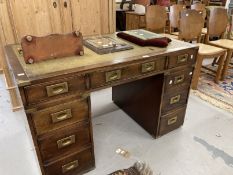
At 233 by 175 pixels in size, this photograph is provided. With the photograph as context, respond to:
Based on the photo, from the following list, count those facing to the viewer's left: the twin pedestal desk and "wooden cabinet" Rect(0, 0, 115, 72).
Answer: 0

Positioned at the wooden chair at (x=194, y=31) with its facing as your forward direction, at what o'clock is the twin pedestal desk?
The twin pedestal desk is roughly at 2 o'clock from the wooden chair.

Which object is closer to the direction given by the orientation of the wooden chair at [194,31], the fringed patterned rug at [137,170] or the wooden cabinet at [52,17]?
the fringed patterned rug

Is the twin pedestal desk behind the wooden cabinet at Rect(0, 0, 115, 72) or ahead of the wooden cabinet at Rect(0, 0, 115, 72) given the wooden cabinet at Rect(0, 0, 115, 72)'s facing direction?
ahead

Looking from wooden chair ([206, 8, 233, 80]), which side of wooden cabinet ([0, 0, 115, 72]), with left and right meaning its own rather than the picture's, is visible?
left

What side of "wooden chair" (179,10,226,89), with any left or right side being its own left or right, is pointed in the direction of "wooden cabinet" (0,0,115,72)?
right

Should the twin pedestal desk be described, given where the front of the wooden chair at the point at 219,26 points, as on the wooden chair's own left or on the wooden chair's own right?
on the wooden chair's own right
